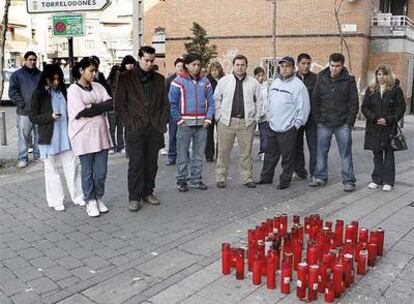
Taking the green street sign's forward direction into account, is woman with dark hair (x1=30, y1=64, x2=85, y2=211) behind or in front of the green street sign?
in front

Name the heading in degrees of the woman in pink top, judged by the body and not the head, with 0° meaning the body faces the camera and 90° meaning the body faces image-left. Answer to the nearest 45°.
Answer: approximately 315°

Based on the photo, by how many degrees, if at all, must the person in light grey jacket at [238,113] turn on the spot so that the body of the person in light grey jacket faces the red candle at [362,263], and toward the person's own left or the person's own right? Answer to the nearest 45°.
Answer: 0° — they already face it

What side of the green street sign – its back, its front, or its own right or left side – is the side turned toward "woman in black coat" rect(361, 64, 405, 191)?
left

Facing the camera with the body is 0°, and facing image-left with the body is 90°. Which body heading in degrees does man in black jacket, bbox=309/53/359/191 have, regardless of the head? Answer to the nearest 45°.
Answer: approximately 0°
